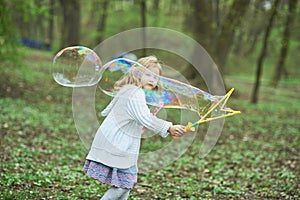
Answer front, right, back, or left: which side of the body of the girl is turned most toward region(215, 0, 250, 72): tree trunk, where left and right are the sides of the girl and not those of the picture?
left

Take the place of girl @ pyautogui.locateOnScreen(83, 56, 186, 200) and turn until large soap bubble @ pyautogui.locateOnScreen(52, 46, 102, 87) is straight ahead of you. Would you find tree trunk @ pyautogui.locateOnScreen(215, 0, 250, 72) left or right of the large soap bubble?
right

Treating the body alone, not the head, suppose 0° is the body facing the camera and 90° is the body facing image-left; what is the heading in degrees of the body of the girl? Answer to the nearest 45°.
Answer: approximately 270°

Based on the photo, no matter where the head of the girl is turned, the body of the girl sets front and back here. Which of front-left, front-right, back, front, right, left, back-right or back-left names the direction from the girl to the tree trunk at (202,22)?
left

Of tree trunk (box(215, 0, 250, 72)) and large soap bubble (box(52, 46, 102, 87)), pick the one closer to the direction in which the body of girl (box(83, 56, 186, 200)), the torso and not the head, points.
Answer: the tree trunk

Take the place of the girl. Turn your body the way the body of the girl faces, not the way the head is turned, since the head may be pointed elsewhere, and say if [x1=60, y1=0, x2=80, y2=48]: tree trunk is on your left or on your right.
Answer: on your left

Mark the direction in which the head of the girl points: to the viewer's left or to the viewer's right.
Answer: to the viewer's right
